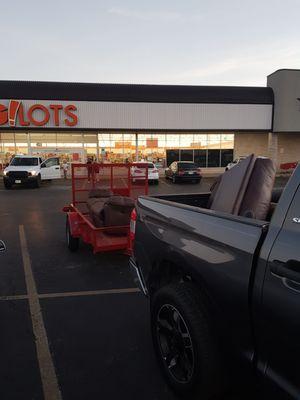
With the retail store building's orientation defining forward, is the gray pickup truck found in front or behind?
in front

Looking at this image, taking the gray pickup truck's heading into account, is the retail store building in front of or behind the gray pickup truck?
behind

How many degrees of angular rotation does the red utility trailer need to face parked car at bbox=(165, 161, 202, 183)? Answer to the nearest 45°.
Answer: approximately 135° to its left

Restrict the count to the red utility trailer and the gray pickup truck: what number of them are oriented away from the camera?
0

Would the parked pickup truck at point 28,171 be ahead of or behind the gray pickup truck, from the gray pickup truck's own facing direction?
behind

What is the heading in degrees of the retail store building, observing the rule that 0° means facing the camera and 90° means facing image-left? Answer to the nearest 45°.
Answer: approximately 0°

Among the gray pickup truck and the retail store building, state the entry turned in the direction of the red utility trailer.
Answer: the retail store building

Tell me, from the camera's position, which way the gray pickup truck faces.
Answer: facing the viewer and to the right of the viewer

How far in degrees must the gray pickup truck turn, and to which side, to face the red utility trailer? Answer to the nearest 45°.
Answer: approximately 180°

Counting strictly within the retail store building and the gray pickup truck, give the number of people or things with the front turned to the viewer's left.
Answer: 0

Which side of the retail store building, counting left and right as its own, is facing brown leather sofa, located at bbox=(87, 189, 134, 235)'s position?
front

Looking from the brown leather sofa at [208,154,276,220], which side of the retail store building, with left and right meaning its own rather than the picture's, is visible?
front

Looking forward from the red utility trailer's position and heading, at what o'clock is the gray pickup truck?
The gray pickup truck is roughly at 1 o'clock from the red utility trailer.
